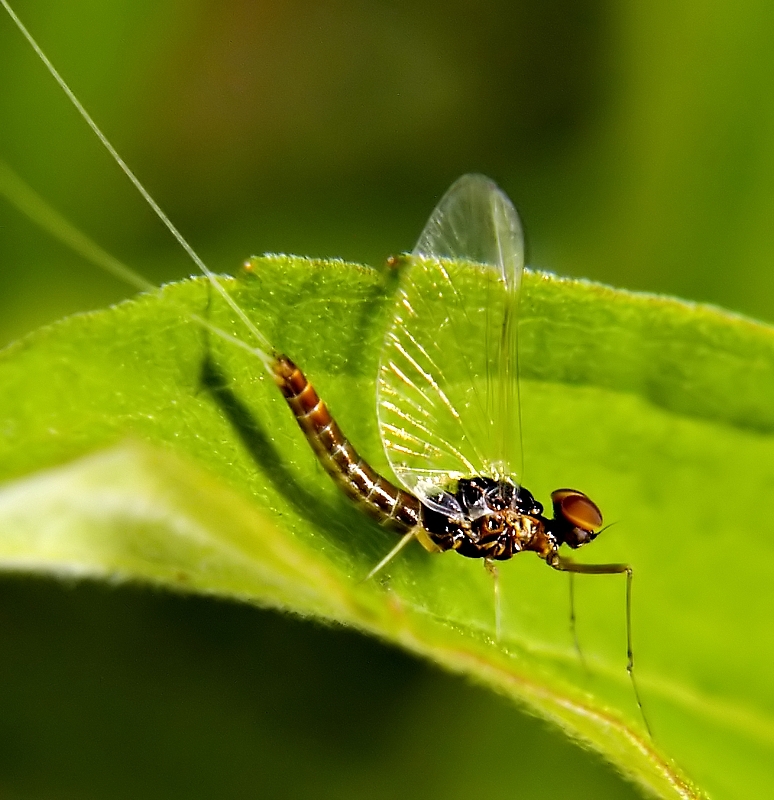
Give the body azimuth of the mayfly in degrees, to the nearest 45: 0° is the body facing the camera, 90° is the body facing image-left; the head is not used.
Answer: approximately 270°
